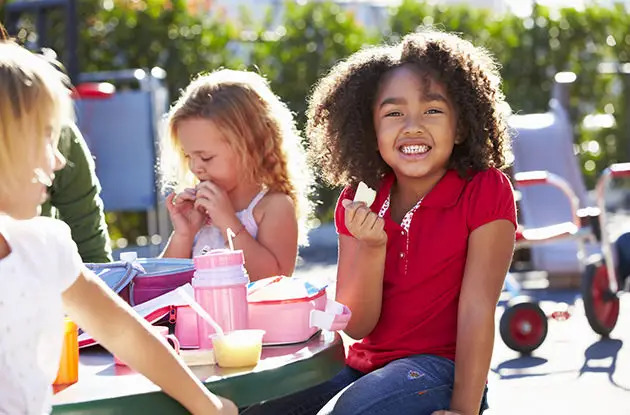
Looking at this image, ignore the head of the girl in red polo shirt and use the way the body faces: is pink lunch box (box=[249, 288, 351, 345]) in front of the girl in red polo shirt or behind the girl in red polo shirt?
in front

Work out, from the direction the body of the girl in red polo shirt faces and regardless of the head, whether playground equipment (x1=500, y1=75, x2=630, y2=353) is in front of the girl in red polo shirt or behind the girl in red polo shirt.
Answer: behind

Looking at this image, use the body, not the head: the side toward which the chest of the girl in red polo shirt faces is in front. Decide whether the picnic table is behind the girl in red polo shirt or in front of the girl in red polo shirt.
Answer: in front

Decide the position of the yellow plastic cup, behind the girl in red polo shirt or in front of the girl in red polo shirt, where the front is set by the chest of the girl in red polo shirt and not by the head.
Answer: in front

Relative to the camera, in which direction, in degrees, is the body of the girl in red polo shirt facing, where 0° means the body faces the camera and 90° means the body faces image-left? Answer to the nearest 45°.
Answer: approximately 45°

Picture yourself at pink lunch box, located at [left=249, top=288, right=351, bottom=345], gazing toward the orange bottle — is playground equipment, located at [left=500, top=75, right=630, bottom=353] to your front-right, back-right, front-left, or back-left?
back-right
